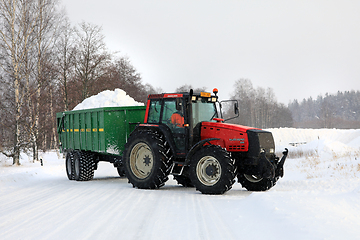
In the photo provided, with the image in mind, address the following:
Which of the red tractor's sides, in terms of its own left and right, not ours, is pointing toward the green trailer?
back

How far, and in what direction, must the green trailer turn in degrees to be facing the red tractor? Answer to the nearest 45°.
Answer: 0° — it already faces it

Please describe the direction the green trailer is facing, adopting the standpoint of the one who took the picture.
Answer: facing the viewer and to the right of the viewer

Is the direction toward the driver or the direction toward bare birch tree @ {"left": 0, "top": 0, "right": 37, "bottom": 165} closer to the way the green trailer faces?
the driver

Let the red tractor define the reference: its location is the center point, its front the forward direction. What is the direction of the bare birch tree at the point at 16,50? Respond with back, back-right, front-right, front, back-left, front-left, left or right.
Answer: back

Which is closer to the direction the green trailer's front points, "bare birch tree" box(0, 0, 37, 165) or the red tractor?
the red tractor

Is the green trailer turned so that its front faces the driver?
yes

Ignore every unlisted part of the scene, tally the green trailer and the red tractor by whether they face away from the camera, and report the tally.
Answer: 0
